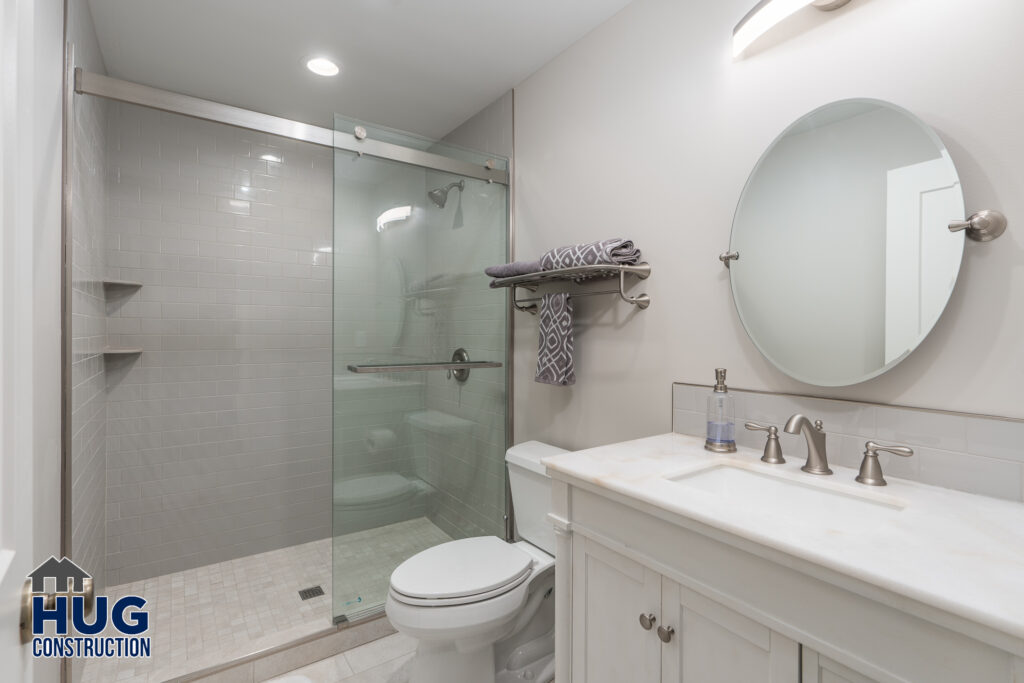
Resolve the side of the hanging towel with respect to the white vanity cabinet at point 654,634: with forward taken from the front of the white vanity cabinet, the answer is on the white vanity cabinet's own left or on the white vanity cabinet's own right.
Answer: on the white vanity cabinet's own right

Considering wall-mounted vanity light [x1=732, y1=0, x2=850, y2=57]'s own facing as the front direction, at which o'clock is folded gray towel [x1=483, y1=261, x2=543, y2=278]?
The folded gray towel is roughly at 2 o'clock from the wall-mounted vanity light.

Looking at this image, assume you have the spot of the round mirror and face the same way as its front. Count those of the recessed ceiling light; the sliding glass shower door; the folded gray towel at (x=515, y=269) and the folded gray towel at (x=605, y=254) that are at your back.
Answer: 0

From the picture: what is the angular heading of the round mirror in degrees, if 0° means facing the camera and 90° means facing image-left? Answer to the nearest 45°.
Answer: approximately 45°

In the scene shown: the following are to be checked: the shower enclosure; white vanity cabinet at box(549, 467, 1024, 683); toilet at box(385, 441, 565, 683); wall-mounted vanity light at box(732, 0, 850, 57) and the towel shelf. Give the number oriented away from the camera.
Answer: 0

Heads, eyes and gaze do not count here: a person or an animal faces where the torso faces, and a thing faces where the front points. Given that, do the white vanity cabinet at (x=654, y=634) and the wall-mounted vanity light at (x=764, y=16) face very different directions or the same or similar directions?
same or similar directions

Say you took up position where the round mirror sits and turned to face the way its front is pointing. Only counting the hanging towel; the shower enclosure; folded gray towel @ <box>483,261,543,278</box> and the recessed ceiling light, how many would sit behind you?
0

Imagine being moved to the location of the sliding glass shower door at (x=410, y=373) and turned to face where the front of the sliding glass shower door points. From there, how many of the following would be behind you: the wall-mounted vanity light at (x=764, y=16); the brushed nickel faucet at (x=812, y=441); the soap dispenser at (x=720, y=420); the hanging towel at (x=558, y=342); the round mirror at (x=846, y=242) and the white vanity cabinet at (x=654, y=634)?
0

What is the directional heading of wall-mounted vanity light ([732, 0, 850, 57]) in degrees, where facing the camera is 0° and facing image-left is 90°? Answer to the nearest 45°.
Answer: approximately 45°

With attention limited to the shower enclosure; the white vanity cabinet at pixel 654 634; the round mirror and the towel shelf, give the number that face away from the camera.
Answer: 0

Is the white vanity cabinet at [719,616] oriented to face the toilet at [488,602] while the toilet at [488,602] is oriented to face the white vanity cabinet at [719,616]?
no
